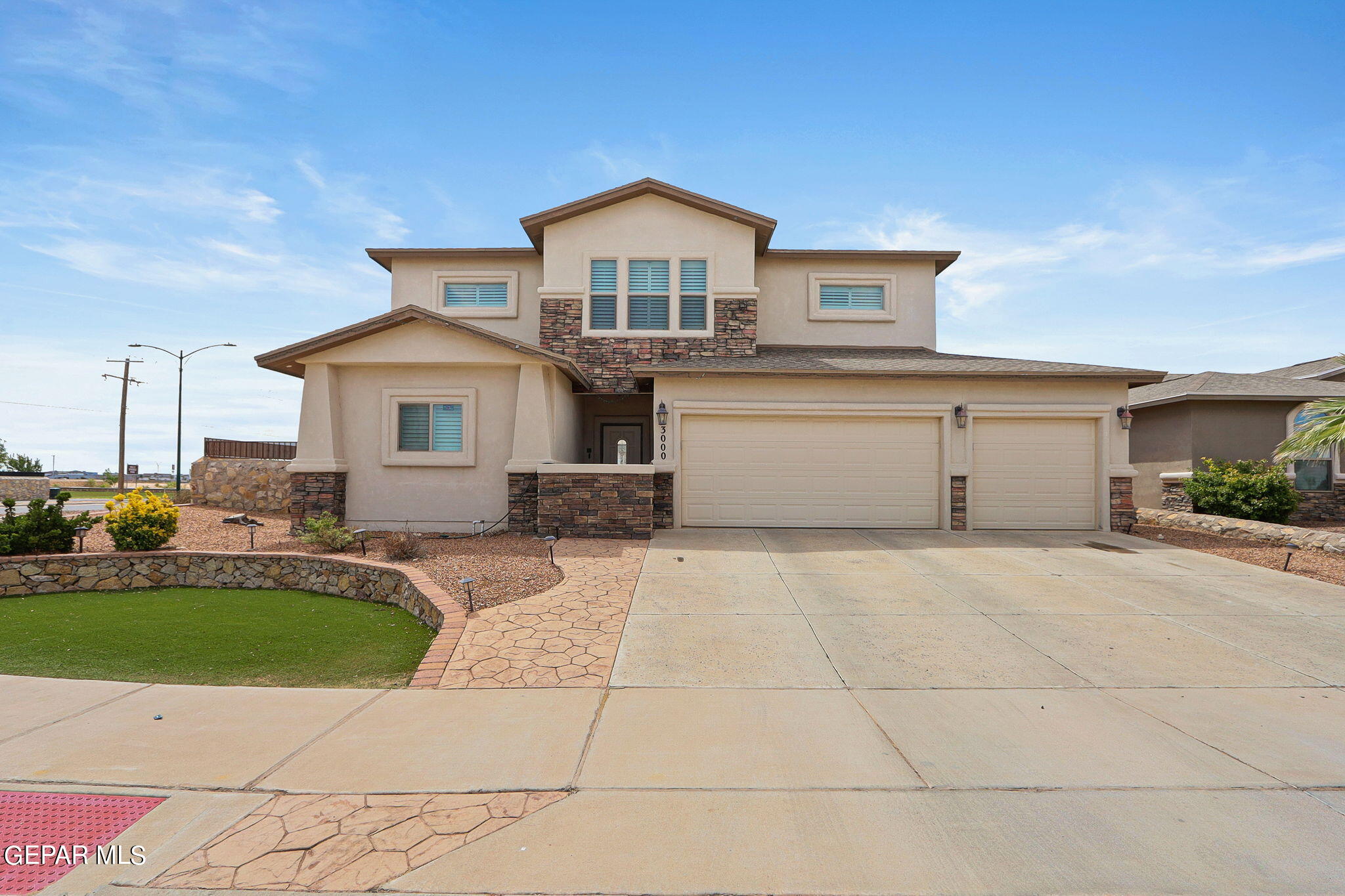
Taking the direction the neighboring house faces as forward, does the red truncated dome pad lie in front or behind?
in front

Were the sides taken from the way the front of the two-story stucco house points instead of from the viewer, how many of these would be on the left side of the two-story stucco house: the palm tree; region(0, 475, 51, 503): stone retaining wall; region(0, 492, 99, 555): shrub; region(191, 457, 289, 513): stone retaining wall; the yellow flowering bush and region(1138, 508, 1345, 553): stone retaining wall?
2

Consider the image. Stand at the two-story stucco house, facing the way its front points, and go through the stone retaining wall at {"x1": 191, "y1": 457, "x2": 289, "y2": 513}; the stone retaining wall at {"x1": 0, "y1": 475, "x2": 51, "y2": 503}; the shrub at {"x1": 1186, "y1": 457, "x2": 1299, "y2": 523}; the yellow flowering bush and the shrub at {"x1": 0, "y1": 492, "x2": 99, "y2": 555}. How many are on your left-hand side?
1

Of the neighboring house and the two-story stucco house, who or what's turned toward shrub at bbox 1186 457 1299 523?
the neighboring house

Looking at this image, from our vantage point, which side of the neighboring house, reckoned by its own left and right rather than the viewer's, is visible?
front

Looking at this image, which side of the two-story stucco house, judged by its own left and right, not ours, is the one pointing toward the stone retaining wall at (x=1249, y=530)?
left

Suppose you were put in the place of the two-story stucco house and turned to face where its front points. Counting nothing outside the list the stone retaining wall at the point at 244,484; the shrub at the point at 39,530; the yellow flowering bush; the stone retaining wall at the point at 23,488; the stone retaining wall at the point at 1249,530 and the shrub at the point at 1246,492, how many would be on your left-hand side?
2

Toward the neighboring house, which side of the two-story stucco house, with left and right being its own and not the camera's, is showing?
left

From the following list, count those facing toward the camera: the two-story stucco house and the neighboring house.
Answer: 2

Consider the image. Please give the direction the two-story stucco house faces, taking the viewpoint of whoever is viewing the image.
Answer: facing the viewer

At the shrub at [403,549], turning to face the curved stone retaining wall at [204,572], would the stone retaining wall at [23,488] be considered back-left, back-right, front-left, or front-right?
front-right

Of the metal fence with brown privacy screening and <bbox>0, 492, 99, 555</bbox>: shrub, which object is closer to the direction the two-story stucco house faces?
the shrub

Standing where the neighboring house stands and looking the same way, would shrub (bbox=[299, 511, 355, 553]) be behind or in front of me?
in front

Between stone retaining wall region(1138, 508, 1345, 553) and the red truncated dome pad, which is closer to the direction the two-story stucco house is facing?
the red truncated dome pad
